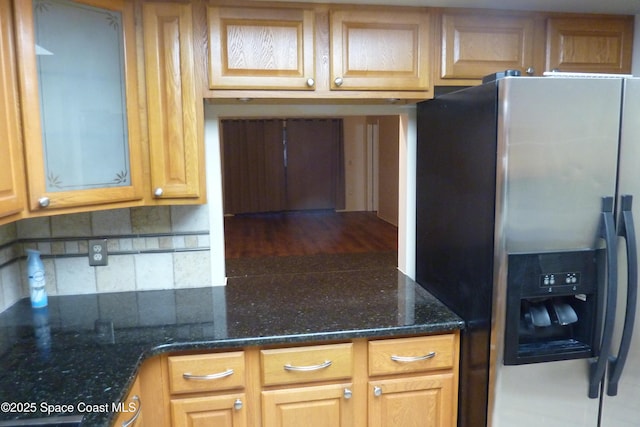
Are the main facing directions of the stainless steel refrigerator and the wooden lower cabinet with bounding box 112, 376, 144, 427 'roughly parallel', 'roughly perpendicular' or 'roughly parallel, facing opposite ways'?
roughly perpendicular

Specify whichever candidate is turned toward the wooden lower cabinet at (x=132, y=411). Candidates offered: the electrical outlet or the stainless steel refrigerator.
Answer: the electrical outlet

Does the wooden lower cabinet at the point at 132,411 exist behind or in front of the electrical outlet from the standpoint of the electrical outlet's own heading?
in front

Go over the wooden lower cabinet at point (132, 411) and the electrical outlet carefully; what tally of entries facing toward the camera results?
1

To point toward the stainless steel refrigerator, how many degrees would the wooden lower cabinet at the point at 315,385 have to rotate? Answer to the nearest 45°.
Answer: approximately 90° to its left

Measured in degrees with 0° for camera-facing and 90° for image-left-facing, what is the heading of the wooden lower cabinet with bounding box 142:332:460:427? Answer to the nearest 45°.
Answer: approximately 0°

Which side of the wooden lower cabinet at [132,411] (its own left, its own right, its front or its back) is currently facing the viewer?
right

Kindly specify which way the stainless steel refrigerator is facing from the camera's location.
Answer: facing the viewer and to the right of the viewer

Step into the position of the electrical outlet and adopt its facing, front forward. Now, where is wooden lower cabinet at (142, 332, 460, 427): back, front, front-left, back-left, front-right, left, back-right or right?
front-left

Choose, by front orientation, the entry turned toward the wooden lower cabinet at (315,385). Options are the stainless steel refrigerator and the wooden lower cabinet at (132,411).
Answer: the wooden lower cabinet at (132,411)

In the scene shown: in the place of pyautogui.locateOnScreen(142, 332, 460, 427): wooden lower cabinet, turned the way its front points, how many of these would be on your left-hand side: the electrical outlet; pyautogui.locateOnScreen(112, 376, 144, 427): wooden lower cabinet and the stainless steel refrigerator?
1

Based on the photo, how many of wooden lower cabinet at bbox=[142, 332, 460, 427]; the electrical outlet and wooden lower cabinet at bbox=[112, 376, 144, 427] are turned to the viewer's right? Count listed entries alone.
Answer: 1

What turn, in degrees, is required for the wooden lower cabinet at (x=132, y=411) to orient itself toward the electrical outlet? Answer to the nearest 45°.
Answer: approximately 90° to its left

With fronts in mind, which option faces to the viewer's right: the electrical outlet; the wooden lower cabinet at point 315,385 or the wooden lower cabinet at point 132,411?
the wooden lower cabinet at point 132,411

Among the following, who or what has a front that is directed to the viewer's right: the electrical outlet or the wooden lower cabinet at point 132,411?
the wooden lower cabinet
